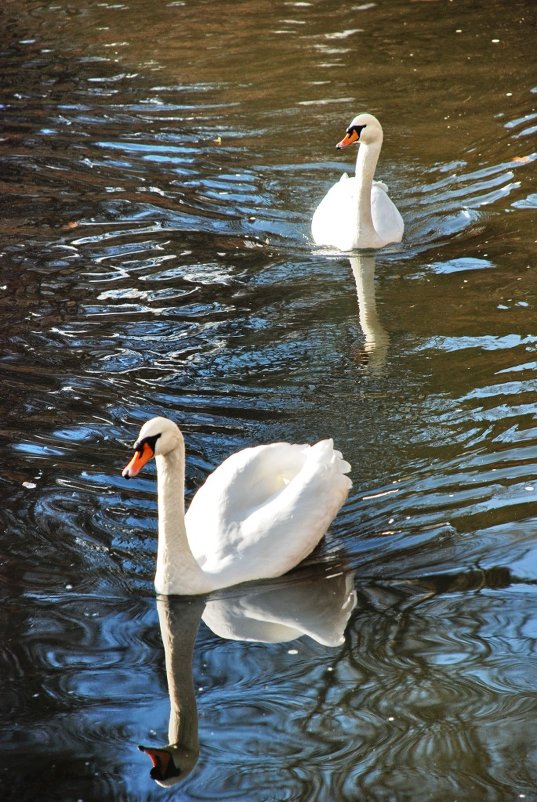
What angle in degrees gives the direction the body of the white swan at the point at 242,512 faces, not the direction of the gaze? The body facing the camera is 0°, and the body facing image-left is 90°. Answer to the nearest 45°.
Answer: approximately 45°

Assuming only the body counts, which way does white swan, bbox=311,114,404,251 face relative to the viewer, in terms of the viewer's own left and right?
facing the viewer
